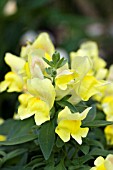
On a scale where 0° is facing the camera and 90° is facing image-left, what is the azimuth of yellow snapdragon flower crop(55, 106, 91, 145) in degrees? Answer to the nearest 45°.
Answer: approximately 0°
